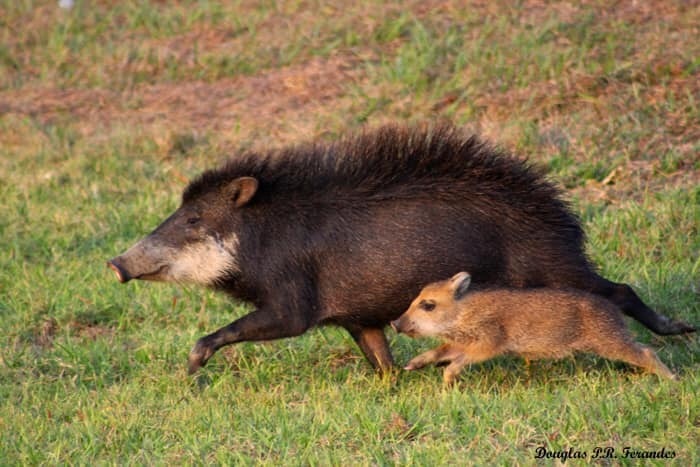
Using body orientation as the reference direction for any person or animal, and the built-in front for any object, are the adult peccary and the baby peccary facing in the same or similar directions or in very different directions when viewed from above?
same or similar directions

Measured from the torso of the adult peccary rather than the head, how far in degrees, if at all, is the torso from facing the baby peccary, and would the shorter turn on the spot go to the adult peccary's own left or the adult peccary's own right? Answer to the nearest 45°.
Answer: approximately 135° to the adult peccary's own left

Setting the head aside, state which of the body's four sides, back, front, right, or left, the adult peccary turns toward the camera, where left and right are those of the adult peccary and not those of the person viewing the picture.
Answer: left

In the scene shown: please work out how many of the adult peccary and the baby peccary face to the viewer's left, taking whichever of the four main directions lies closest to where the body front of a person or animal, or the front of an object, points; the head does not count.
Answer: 2

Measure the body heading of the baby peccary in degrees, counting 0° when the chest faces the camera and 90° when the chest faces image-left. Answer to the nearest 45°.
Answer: approximately 90°
